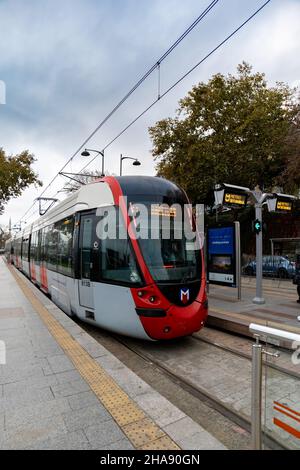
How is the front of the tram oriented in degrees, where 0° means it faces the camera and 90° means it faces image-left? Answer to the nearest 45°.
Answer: approximately 315°

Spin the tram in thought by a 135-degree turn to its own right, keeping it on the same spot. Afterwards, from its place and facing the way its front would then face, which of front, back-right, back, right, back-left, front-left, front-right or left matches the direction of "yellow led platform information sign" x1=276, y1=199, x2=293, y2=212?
back-right

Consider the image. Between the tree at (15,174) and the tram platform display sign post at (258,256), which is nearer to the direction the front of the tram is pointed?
the tram platform display sign post

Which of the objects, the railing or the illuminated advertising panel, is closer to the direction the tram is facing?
the railing

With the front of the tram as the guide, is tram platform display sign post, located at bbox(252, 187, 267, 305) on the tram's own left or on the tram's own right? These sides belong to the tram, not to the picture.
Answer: on the tram's own left

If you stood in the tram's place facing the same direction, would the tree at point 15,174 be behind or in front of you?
behind

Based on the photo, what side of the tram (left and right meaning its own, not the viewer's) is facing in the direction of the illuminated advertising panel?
left

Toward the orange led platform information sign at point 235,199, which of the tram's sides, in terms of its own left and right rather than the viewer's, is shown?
left

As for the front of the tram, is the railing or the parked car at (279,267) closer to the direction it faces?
the railing
